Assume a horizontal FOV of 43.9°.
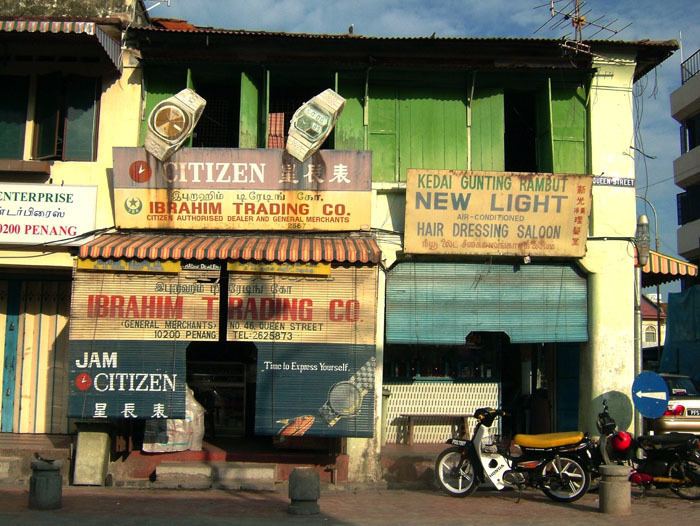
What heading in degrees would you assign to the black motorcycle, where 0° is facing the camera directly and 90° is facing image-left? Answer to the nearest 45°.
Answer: approximately 90°

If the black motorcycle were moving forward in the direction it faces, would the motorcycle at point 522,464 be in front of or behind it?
in front

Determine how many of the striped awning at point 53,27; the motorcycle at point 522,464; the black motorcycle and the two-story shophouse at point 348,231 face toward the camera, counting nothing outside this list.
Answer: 2

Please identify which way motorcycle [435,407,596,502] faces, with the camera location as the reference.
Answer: facing to the left of the viewer

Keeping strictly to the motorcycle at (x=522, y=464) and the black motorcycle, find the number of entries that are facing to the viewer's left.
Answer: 2

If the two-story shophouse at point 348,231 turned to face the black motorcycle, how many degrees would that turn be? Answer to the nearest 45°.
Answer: approximately 90° to its left

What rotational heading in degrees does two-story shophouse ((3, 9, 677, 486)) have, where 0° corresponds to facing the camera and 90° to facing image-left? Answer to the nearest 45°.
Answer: approximately 0°

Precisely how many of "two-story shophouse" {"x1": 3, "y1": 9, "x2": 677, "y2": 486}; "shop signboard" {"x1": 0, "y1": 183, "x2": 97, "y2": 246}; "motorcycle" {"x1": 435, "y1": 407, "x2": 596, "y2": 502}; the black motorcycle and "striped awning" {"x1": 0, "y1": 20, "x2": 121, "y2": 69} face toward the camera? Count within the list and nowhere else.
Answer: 3

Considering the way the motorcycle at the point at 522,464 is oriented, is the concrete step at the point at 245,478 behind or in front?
in front
